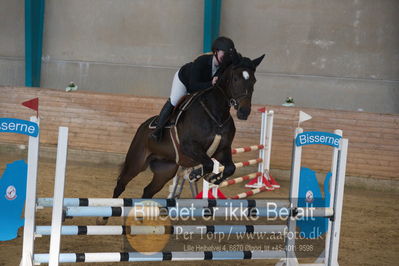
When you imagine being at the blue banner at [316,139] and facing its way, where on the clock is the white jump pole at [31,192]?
The white jump pole is roughly at 2 o'clock from the blue banner.

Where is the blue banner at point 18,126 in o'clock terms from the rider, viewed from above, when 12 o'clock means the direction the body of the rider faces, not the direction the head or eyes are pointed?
The blue banner is roughly at 3 o'clock from the rider.

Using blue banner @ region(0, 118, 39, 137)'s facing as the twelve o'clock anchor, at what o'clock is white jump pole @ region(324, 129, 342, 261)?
The white jump pole is roughly at 9 o'clock from the blue banner.

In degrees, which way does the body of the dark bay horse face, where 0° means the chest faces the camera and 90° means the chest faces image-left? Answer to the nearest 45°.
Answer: approximately 315°

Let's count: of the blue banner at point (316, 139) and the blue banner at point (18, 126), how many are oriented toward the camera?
2

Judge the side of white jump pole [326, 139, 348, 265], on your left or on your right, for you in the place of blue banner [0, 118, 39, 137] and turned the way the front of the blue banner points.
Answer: on your left

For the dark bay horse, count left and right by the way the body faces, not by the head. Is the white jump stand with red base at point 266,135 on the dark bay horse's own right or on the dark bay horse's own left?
on the dark bay horse's own left

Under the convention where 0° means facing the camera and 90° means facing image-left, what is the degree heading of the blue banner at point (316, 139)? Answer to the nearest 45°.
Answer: approximately 0°

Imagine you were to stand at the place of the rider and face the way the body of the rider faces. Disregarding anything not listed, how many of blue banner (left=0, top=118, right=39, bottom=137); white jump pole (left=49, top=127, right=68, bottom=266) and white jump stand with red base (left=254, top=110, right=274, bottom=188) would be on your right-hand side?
2

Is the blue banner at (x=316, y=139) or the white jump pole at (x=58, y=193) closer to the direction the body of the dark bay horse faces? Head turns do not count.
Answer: the blue banner

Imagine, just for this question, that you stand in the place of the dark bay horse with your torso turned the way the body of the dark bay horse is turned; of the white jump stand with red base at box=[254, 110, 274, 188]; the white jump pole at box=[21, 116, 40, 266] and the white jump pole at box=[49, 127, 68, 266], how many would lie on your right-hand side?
2

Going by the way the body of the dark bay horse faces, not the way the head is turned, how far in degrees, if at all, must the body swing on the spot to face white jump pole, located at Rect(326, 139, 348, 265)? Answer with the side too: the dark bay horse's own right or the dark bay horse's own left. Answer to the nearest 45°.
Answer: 0° — it already faces it
